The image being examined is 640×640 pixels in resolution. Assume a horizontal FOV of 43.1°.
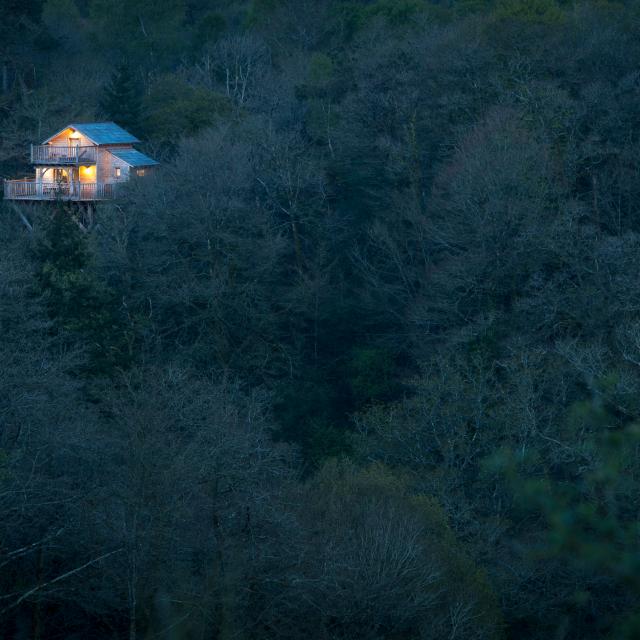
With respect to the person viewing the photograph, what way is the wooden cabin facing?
facing the viewer and to the left of the viewer

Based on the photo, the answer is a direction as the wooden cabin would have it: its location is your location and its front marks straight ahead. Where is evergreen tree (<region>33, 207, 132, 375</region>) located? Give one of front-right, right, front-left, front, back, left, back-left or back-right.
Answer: front-left

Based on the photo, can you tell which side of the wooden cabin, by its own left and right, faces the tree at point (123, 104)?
back

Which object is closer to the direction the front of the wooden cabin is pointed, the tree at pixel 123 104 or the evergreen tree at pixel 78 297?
the evergreen tree
